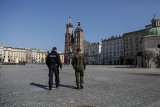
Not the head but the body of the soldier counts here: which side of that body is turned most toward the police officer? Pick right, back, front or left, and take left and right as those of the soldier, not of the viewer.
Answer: left

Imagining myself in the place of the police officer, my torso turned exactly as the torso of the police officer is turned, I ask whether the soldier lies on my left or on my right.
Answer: on my right

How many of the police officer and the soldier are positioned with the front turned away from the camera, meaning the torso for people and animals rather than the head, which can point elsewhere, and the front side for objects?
2

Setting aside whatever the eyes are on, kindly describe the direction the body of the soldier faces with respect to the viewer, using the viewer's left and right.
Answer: facing away from the viewer

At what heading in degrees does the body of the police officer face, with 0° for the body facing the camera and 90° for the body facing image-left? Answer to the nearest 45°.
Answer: approximately 180°
